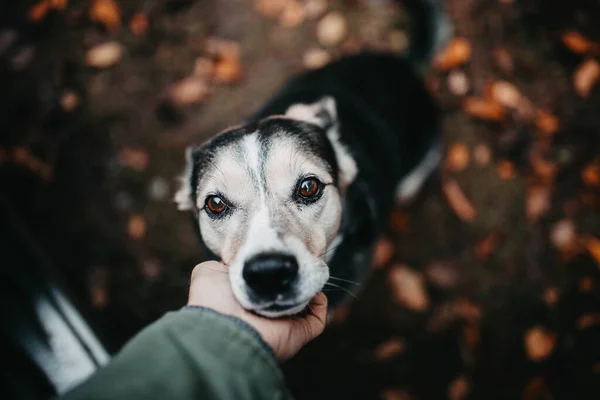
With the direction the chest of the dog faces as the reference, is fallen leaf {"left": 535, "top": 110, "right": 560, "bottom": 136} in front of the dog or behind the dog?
behind

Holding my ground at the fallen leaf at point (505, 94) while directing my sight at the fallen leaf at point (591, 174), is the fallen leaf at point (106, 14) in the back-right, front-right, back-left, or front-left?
back-right

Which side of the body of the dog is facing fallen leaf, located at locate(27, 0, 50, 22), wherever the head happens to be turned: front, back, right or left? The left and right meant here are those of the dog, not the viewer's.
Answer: right

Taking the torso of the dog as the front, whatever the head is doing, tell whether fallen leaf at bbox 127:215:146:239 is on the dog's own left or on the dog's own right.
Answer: on the dog's own right

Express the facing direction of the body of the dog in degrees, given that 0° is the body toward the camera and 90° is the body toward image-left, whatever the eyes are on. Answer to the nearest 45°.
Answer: approximately 45°

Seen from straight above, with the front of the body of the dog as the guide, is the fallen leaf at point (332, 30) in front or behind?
behind

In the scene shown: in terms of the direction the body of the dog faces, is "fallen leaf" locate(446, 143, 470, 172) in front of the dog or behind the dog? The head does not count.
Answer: behind
